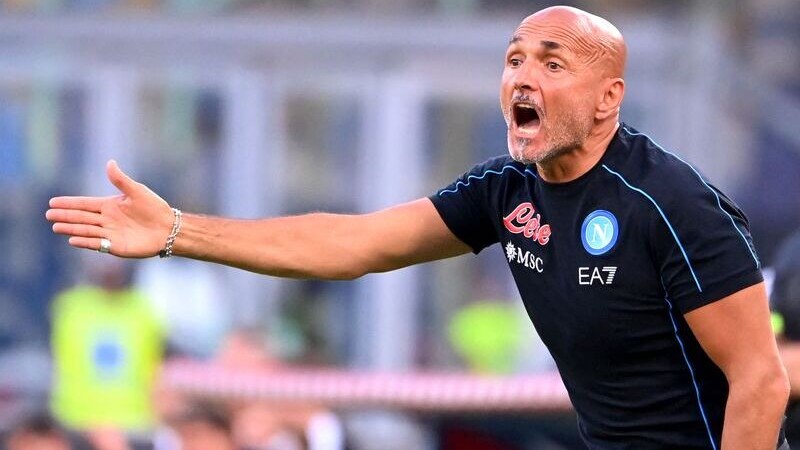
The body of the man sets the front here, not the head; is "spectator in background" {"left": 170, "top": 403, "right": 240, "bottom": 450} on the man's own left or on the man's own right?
on the man's own right

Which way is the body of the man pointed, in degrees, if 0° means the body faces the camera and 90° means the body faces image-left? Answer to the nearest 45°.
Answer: approximately 45°

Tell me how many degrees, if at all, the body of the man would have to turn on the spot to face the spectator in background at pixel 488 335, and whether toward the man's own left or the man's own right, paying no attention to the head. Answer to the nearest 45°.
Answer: approximately 135° to the man's own right
